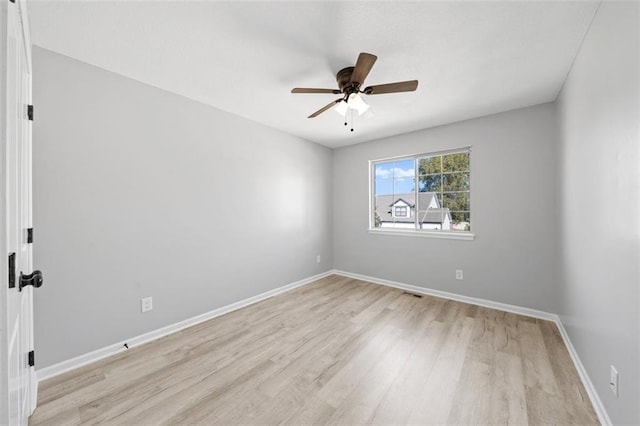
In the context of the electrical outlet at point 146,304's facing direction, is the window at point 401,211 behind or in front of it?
in front

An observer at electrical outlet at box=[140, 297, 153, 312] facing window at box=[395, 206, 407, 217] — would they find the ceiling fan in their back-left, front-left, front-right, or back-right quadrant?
front-right

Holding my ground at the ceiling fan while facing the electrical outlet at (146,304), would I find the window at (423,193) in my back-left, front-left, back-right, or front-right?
back-right

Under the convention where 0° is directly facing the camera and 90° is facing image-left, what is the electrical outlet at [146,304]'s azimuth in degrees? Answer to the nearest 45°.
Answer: approximately 315°

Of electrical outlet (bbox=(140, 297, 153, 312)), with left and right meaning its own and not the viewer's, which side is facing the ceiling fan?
front

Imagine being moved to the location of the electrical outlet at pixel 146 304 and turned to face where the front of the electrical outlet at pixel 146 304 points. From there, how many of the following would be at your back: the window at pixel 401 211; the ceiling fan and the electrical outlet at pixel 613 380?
0

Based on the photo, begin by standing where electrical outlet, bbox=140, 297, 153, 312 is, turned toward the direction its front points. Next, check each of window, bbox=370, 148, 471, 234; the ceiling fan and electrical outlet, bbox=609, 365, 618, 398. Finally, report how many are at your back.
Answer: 0

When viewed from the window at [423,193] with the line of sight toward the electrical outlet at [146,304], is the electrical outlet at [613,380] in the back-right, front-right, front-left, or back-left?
front-left

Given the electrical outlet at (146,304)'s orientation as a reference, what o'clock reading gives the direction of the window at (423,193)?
The window is roughly at 11 o'clock from the electrical outlet.

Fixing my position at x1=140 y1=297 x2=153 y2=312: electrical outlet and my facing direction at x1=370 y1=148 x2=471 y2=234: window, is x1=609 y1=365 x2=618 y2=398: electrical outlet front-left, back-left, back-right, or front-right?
front-right

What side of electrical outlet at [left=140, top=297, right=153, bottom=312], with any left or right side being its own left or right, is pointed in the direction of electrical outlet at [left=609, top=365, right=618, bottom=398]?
front
